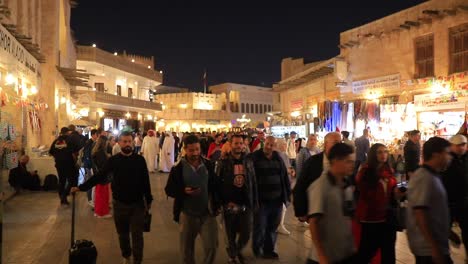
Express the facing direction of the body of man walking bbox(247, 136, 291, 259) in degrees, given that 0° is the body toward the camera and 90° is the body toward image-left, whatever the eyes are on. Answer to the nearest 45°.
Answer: approximately 0°

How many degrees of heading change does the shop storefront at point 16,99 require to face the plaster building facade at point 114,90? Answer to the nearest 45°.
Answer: approximately 90° to its left

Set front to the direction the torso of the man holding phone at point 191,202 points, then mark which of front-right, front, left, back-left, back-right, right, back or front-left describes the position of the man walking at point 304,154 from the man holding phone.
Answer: back-left

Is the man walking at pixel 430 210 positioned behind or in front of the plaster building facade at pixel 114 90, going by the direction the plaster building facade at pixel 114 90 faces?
in front

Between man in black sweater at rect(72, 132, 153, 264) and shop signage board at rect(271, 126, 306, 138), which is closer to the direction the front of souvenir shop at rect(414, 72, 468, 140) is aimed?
the man in black sweater

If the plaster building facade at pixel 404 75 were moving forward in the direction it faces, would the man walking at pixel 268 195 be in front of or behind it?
in front

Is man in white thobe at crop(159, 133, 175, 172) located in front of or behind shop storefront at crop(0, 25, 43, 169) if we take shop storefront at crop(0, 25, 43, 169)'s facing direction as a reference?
in front

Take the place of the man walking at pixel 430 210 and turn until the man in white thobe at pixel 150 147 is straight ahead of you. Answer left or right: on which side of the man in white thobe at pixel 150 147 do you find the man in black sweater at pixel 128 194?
left
